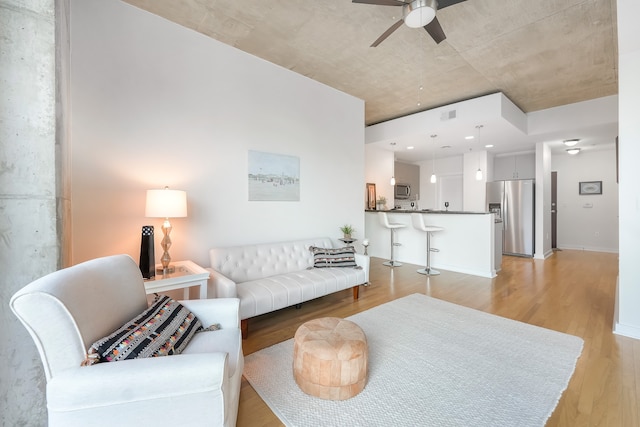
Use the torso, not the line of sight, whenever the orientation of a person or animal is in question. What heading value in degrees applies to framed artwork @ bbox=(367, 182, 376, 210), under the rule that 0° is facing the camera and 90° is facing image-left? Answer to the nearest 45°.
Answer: approximately 315°

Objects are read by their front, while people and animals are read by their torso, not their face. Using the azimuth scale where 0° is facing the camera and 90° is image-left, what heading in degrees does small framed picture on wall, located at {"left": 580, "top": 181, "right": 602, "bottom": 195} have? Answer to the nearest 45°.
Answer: approximately 0°

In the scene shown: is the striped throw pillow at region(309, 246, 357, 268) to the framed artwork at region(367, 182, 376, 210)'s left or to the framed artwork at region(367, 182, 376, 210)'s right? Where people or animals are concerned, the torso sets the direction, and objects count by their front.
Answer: on its right

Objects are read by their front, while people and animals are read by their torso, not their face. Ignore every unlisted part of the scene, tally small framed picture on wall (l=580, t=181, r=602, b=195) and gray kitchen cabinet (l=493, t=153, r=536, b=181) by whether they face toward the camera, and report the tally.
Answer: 2

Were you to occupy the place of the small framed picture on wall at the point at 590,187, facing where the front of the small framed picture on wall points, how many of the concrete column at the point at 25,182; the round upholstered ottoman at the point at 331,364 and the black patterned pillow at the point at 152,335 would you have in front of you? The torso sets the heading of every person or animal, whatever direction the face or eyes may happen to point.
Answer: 3

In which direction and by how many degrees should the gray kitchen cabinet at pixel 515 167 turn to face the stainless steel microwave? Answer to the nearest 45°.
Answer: approximately 45° to its right

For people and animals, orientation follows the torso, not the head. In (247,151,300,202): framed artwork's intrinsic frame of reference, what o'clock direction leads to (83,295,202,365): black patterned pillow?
The black patterned pillow is roughly at 2 o'clock from the framed artwork.

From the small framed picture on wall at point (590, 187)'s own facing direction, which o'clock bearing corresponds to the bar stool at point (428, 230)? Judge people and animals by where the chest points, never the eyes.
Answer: The bar stool is roughly at 1 o'clock from the small framed picture on wall.
